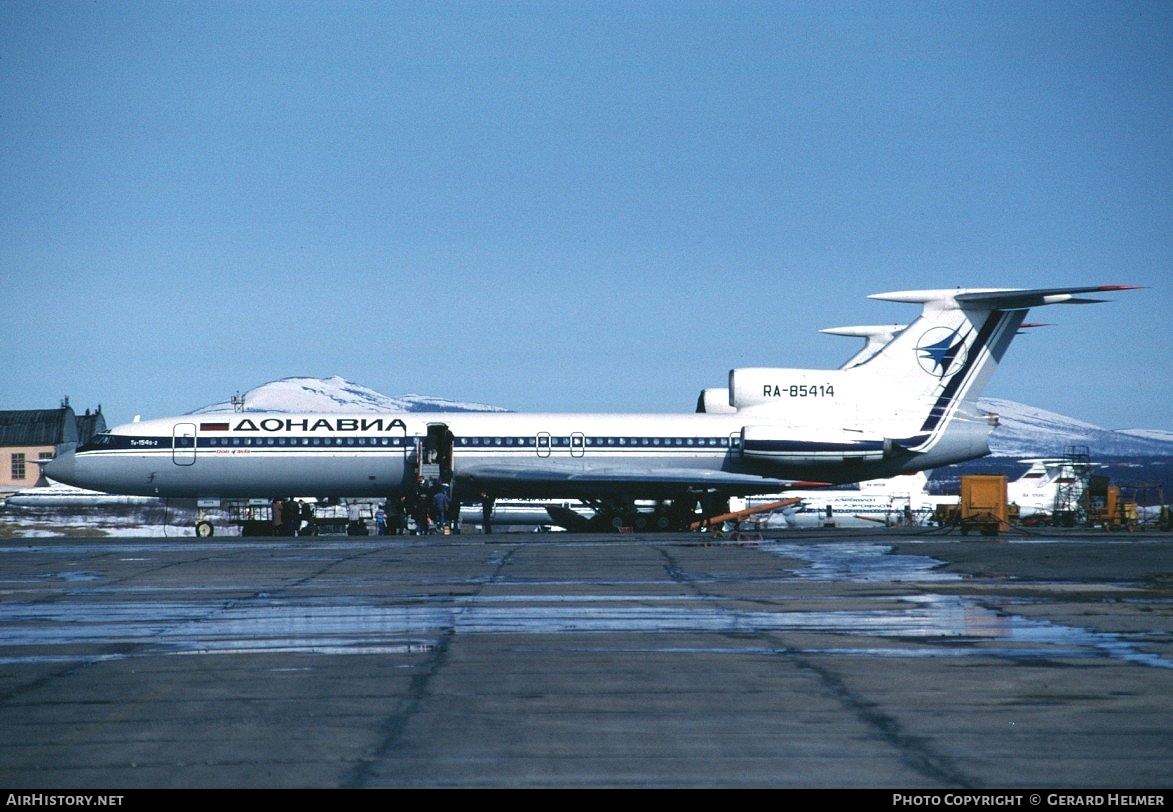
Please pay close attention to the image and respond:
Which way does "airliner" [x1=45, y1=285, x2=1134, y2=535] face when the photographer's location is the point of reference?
facing to the left of the viewer
